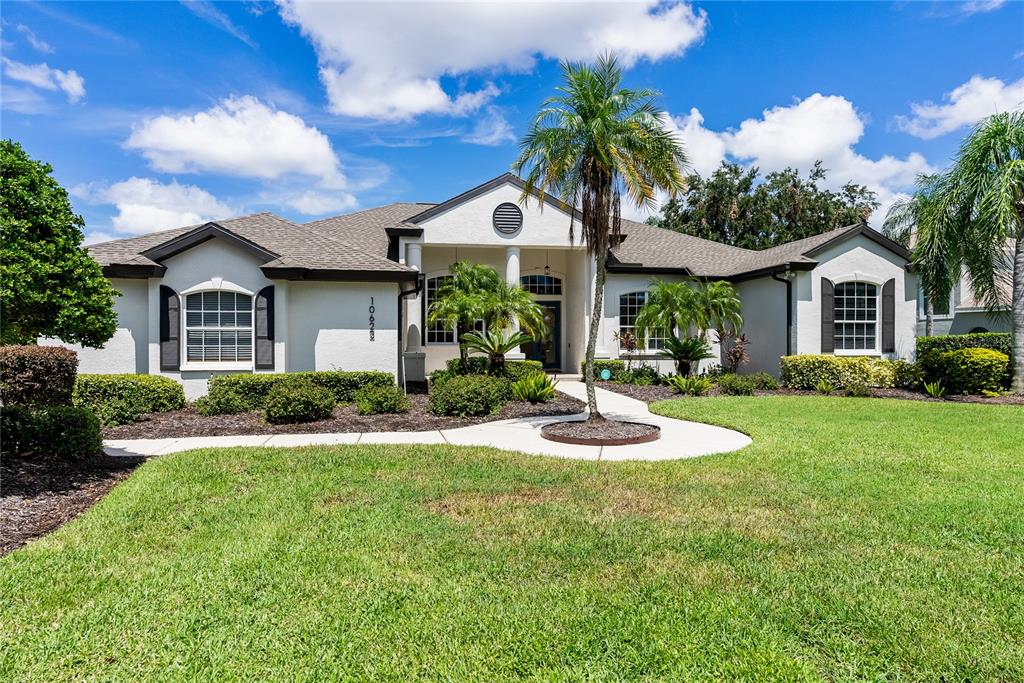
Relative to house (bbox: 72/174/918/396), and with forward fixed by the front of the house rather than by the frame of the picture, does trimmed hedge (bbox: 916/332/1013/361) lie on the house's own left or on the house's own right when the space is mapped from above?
on the house's own left

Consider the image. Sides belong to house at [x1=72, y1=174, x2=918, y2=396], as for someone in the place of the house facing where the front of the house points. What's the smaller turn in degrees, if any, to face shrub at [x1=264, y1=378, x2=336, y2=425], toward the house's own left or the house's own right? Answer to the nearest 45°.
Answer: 0° — it already faces it

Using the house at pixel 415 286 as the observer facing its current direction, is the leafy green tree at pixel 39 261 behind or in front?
in front

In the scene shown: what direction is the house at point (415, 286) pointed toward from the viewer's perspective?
toward the camera

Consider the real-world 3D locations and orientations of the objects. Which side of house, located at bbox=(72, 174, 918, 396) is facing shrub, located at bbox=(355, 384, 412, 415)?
front

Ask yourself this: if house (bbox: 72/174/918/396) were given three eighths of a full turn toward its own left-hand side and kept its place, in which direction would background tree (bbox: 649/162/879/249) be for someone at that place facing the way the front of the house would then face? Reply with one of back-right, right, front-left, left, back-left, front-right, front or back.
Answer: front

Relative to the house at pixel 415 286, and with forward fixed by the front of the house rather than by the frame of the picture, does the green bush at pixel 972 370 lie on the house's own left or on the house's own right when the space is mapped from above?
on the house's own left
